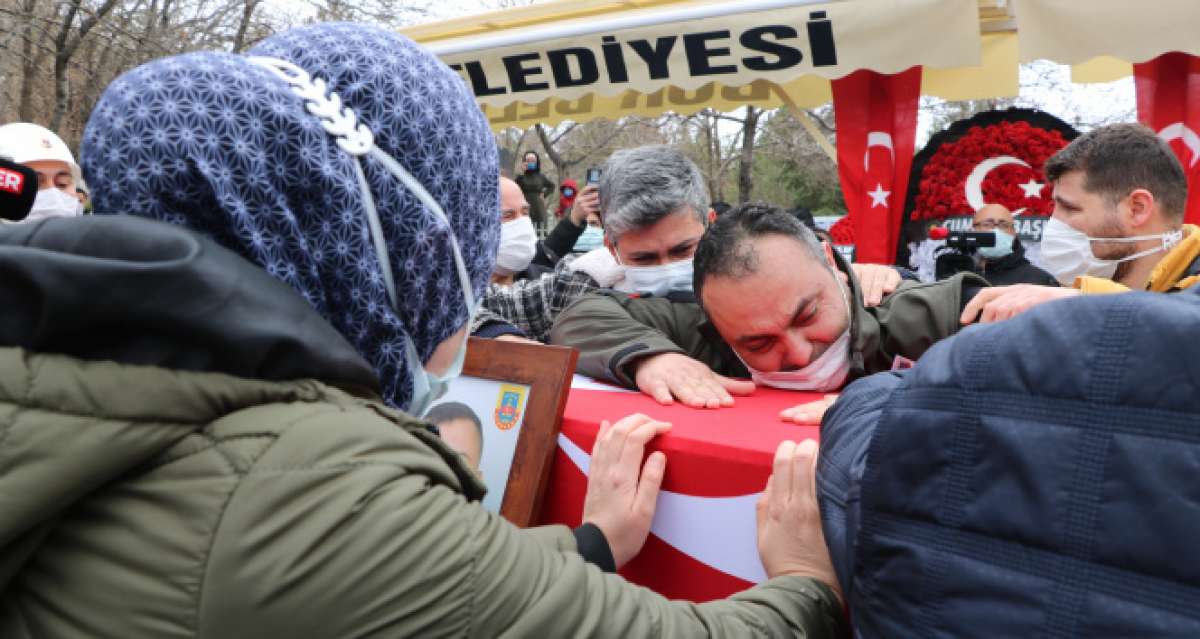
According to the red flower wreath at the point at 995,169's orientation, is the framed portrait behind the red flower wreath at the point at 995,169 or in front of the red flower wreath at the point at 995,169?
in front

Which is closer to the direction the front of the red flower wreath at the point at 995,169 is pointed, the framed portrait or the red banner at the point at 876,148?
the framed portrait

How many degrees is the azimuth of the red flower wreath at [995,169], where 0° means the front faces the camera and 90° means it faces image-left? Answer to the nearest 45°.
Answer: approximately 0°

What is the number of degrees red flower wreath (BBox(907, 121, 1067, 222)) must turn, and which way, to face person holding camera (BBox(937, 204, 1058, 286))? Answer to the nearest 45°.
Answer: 0° — it already faces them

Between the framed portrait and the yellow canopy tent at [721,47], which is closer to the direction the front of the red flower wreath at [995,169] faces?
the framed portrait

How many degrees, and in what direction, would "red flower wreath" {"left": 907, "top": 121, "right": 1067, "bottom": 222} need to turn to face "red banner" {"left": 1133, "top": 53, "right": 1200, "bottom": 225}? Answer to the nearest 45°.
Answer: approximately 90° to its left

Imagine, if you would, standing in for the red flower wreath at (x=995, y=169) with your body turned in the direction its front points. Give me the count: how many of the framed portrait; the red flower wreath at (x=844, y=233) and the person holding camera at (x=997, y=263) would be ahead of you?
2

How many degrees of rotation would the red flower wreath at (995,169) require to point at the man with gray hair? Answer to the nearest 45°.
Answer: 0° — it already faces them

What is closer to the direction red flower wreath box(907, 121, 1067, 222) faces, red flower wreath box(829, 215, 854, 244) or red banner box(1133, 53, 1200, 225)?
the red banner

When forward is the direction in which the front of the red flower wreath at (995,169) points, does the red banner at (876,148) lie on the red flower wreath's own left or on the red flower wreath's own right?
on the red flower wreath's own right

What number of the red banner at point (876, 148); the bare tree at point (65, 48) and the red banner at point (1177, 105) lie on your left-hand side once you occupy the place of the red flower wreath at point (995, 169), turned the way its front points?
1
